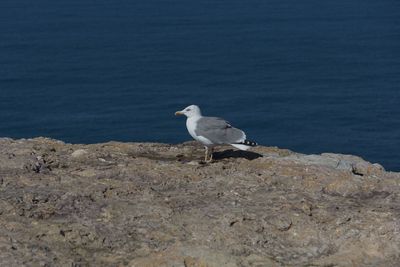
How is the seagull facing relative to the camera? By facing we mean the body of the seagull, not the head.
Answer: to the viewer's left
